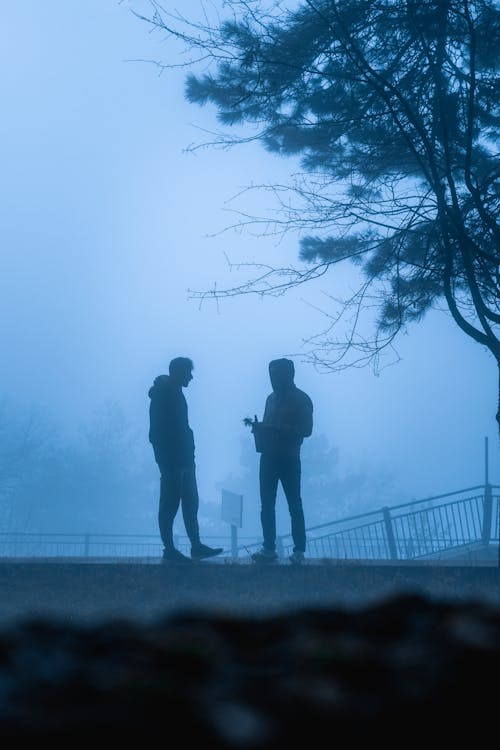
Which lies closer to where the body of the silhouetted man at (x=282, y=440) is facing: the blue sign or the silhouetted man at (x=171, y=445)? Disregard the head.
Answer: the silhouetted man

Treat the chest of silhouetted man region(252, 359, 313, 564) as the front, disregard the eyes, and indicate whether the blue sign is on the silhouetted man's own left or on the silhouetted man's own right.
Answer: on the silhouetted man's own right

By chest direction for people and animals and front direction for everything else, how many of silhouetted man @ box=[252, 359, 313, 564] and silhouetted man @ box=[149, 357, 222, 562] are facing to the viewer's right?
1

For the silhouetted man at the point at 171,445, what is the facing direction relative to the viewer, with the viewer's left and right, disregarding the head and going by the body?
facing to the right of the viewer

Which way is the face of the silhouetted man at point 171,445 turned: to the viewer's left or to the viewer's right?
to the viewer's right

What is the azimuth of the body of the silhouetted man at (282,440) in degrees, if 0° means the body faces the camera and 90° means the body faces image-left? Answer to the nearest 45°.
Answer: approximately 45°

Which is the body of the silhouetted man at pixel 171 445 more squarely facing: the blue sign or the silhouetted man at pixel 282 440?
the silhouetted man

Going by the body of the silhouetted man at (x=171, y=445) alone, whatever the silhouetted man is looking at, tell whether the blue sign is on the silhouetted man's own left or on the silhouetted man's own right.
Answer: on the silhouetted man's own left

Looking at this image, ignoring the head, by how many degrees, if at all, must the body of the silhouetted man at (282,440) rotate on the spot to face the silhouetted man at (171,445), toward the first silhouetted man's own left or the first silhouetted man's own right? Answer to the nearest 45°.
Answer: approximately 45° to the first silhouetted man's own right

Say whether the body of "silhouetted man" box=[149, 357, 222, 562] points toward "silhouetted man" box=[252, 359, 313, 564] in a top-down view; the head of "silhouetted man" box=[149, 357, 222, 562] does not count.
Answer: yes
